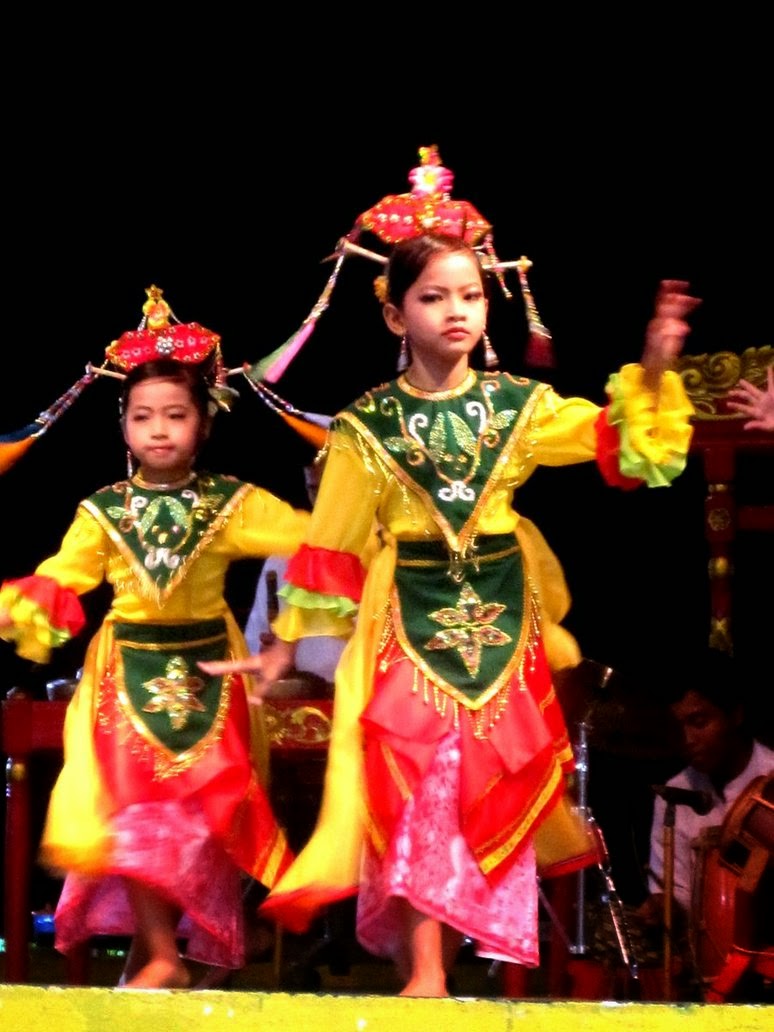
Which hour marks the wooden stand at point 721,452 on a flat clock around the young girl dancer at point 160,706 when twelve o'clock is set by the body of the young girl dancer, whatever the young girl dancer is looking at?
The wooden stand is roughly at 8 o'clock from the young girl dancer.

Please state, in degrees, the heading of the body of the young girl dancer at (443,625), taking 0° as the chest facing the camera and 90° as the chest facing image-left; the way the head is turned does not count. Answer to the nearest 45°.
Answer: approximately 0°

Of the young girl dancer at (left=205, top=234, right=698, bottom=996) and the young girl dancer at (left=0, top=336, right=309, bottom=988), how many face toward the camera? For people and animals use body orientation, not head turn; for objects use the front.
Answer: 2

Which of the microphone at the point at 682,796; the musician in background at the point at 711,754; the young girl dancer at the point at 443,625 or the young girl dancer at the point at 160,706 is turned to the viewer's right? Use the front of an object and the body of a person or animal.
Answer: the microphone

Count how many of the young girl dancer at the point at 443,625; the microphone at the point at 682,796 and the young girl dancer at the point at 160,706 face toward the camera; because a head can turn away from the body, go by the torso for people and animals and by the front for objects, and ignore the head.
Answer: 2

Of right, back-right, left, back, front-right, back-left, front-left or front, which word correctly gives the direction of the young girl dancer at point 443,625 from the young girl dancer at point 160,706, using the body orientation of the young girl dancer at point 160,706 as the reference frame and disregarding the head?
front-left

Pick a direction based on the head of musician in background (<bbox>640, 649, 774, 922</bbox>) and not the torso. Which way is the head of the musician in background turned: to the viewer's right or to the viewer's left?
to the viewer's left

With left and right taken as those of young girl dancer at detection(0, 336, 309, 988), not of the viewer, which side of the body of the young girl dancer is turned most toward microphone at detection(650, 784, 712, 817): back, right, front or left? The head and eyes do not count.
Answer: left

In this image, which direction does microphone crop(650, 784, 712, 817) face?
to the viewer's right

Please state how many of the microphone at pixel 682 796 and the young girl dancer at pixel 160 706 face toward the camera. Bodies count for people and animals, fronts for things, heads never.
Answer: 1
